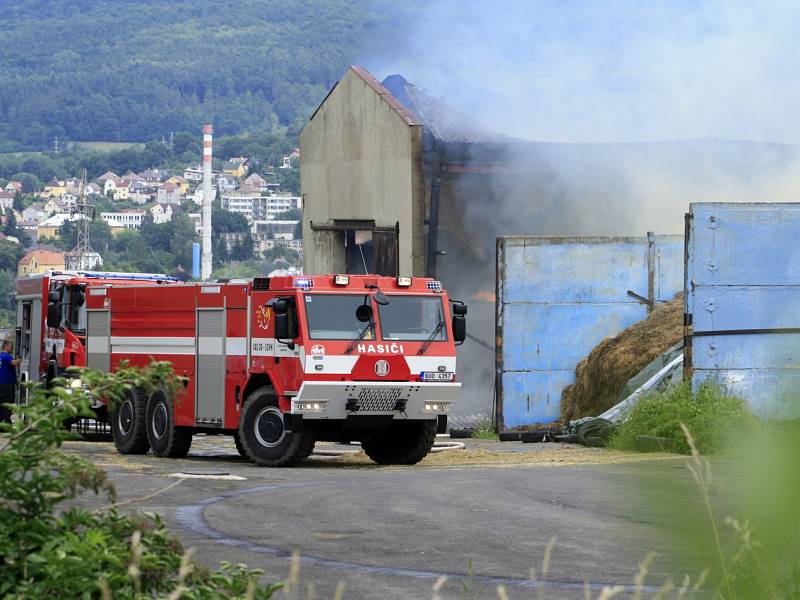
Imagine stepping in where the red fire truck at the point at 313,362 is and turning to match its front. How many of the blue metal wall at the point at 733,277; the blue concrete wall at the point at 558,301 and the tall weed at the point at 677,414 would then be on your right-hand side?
0

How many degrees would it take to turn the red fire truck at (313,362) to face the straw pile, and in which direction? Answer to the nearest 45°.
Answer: approximately 90° to its left

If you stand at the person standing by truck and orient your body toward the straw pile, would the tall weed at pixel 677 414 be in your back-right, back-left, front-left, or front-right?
front-right

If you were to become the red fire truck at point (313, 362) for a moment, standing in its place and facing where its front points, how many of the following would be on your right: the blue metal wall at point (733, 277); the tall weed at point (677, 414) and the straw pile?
0

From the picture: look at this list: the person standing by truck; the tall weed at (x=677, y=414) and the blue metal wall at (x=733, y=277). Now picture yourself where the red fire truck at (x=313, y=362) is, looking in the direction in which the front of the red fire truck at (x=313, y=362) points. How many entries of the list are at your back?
1

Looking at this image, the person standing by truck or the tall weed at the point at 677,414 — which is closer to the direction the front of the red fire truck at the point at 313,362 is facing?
the tall weed

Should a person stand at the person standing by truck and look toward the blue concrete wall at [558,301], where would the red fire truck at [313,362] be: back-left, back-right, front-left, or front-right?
front-right

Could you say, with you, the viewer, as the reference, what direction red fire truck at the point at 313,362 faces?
facing the viewer and to the right of the viewer

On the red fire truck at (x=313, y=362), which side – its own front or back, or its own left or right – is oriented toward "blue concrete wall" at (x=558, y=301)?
left

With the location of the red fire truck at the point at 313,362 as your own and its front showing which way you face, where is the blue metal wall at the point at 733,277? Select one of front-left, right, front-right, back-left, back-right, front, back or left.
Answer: front-left
